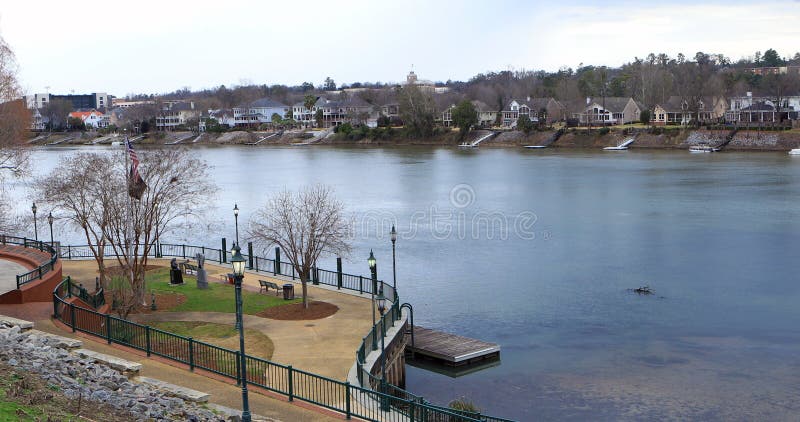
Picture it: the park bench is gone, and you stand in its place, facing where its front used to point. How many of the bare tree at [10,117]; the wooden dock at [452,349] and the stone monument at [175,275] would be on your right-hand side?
1

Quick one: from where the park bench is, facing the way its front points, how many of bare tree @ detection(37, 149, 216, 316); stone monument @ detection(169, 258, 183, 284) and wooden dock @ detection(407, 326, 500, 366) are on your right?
1

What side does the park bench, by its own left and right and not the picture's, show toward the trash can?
right

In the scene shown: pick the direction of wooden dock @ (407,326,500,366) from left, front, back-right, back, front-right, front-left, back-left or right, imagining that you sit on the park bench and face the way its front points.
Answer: right

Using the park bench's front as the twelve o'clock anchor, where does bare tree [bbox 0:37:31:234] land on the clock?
The bare tree is roughly at 8 o'clock from the park bench.

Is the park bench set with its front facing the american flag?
no

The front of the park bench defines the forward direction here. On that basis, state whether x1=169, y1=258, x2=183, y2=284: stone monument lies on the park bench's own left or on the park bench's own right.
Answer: on the park bench's own left

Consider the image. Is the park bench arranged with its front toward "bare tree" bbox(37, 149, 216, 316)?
no

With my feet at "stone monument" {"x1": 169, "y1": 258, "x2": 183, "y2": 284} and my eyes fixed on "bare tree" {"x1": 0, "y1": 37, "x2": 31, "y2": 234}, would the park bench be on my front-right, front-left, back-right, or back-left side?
back-right

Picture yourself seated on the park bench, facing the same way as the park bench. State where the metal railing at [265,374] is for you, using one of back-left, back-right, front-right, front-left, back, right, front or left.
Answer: back-right

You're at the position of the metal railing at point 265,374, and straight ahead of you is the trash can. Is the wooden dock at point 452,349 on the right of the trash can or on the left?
right

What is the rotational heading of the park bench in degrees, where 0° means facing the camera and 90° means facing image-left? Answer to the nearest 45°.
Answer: approximately 225°

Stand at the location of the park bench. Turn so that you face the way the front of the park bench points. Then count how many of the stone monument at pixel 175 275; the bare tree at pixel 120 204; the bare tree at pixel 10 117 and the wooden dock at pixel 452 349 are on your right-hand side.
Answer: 1
